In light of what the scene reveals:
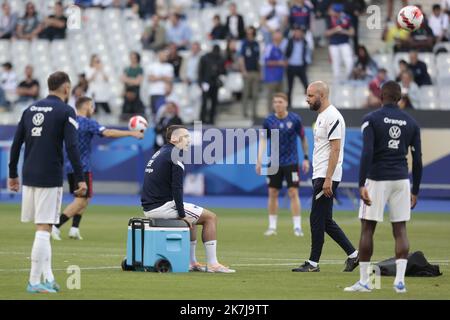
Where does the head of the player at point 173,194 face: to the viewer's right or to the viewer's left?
to the viewer's right

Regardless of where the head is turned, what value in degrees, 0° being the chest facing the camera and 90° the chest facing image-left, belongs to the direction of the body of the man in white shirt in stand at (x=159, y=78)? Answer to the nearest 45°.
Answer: approximately 0°

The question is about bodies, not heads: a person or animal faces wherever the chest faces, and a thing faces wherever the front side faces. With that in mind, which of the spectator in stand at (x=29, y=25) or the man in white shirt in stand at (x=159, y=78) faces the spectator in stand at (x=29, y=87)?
the spectator in stand at (x=29, y=25)

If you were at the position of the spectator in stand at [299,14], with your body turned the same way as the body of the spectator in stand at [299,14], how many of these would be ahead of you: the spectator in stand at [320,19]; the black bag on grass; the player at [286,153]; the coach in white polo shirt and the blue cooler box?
4

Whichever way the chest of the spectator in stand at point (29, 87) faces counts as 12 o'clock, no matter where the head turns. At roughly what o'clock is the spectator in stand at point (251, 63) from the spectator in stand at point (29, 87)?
the spectator in stand at point (251, 63) is roughly at 10 o'clock from the spectator in stand at point (29, 87).
